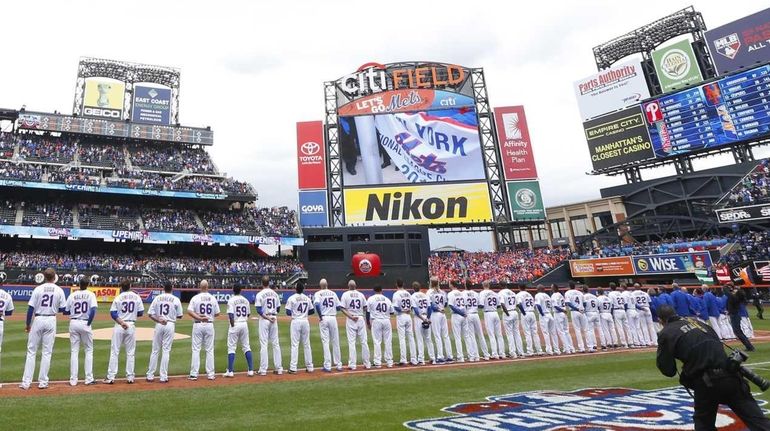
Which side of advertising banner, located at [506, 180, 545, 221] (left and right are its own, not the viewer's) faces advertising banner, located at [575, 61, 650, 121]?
left

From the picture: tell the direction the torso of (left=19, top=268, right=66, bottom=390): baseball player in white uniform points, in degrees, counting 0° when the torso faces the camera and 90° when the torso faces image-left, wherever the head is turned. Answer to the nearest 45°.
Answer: approximately 180°

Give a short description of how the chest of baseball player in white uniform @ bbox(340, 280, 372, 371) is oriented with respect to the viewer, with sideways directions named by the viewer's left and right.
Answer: facing away from the viewer

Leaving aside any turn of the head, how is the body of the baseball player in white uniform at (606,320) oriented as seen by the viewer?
away from the camera

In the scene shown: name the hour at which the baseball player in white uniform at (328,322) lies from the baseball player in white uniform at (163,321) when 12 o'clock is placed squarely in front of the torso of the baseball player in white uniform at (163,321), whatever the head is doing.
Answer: the baseball player in white uniform at (328,322) is roughly at 3 o'clock from the baseball player in white uniform at (163,321).

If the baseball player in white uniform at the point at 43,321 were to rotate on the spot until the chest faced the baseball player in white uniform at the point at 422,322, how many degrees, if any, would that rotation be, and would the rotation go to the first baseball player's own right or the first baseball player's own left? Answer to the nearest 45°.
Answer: approximately 90° to the first baseball player's own right

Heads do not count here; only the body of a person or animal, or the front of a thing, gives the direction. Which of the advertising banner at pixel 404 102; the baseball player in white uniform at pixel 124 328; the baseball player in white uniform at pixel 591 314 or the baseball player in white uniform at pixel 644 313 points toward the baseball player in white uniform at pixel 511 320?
the advertising banner

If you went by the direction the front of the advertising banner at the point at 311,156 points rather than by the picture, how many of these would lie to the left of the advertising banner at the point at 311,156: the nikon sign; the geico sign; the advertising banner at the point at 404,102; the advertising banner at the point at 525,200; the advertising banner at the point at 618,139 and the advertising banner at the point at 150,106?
4

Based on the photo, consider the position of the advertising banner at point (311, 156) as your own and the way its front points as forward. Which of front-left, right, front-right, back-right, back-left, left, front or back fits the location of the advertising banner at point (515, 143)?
left

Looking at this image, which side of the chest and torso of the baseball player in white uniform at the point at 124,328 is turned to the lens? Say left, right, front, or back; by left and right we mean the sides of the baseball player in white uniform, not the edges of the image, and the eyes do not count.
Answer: back

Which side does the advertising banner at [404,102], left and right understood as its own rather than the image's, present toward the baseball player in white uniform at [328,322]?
front

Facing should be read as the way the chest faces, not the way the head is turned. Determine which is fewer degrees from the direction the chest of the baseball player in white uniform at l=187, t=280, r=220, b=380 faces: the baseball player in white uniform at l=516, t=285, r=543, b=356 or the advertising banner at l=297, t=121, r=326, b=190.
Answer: the advertising banner

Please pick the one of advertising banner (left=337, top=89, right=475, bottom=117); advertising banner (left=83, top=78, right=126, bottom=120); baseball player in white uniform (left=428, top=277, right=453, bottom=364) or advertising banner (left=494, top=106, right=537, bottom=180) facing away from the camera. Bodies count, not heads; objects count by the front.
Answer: the baseball player in white uniform

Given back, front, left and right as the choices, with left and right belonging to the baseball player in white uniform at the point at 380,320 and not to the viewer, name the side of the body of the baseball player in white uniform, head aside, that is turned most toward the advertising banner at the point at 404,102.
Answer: front

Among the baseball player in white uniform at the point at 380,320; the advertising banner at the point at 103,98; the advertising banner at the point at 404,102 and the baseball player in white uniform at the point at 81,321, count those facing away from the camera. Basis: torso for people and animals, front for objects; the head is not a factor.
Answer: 2

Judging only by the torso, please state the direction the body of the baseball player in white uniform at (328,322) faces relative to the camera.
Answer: away from the camera

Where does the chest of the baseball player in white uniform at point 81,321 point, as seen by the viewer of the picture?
away from the camera
